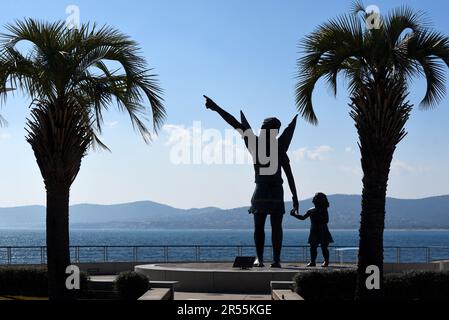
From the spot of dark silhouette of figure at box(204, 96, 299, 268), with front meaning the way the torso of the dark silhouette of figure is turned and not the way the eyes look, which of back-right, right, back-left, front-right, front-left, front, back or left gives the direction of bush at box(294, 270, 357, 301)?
back

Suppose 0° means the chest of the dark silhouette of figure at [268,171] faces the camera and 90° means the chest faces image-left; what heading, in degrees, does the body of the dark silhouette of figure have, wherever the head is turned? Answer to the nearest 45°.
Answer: approximately 180°
